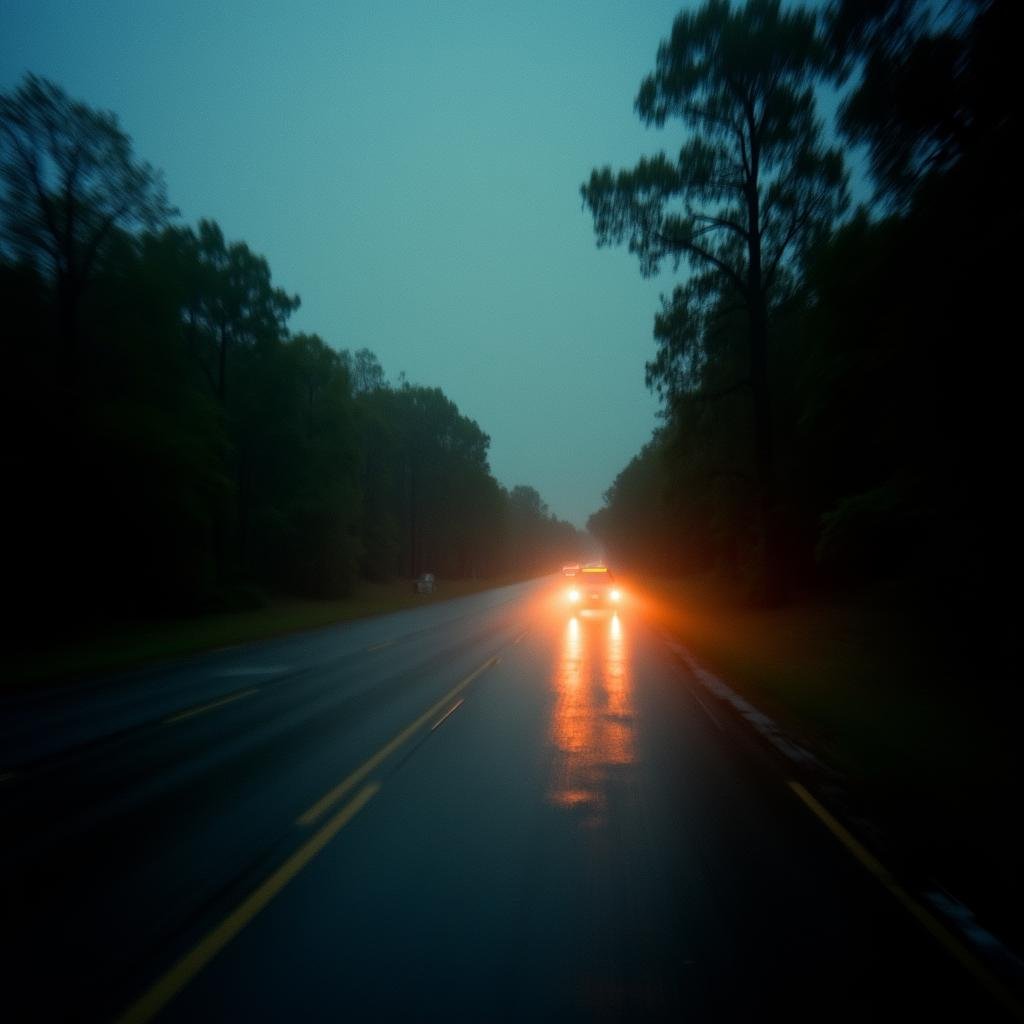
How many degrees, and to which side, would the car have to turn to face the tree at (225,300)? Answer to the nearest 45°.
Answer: approximately 90° to its right

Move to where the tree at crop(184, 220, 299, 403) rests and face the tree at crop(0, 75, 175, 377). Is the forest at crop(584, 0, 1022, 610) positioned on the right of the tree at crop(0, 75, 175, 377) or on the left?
left

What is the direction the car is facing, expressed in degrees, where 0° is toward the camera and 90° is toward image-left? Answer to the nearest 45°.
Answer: approximately 0°

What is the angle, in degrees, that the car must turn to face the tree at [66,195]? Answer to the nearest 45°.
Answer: approximately 45° to its right
